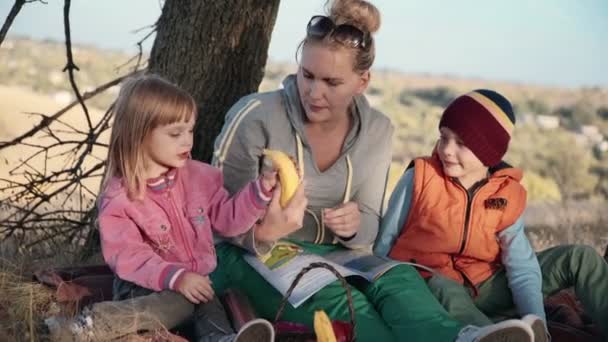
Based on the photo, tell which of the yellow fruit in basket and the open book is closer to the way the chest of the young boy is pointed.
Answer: the yellow fruit in basket

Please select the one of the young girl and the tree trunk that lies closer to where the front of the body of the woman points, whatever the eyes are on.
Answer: the young girl

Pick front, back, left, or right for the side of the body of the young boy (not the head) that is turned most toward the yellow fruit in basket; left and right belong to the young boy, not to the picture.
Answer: front

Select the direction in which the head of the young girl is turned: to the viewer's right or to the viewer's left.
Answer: to the viewer's right

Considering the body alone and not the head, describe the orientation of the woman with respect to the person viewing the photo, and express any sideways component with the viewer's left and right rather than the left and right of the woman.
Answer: facing the viewer

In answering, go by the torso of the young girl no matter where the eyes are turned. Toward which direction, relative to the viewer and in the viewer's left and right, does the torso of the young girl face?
facing the viewer and to the right of the viewer

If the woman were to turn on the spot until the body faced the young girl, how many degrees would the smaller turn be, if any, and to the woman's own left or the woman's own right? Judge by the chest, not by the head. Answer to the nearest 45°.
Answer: approximately 45° to the woman's own right

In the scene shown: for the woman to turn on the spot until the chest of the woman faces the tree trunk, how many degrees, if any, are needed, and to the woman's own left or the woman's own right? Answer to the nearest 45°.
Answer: approximately 135° to the woman's own right

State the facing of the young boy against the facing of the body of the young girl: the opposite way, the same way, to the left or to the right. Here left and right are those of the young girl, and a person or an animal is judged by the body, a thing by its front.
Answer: to the right

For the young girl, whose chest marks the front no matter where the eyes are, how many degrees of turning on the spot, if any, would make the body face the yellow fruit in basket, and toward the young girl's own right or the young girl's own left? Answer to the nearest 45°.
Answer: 0° — they already face it

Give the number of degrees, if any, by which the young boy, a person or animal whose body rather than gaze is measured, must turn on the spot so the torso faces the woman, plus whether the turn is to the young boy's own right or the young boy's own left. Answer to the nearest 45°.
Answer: approximately 90° to the young boy's own right

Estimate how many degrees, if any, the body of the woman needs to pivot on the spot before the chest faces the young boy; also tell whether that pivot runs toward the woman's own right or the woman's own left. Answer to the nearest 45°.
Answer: approximately 90° to the woman's own left

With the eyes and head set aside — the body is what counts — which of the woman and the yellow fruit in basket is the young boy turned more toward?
the yellow fruit in basket

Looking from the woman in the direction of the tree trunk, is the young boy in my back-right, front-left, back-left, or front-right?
back-right
